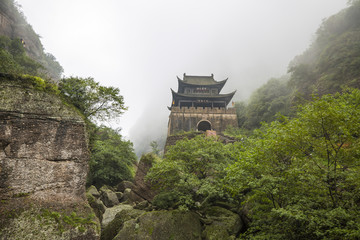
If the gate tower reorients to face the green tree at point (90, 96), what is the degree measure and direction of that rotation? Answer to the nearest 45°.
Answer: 0° — it already faces it

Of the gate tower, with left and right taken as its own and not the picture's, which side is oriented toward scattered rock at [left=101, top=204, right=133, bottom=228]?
front

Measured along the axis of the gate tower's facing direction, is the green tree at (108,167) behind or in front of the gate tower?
in front

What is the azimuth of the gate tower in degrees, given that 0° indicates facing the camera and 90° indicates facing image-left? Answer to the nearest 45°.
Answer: approximately 0°

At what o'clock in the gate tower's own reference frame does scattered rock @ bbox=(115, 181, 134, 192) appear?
The scattered rock is roughly at 1 o'clock from the gate tower.

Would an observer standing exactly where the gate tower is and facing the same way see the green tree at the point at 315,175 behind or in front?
in front

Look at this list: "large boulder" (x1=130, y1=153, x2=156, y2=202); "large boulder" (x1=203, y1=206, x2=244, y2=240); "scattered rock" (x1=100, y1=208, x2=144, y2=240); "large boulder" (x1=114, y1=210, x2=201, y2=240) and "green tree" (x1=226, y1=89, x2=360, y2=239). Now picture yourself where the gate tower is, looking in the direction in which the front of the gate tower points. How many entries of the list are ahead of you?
5

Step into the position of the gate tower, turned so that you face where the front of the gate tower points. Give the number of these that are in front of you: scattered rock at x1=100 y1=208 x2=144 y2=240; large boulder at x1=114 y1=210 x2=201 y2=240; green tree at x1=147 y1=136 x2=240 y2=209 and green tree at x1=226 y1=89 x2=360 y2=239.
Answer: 4

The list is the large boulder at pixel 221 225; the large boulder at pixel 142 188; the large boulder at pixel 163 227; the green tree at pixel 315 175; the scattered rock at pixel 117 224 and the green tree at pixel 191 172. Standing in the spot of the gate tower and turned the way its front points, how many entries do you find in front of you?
6

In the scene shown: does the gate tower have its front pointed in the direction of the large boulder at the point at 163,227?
yes

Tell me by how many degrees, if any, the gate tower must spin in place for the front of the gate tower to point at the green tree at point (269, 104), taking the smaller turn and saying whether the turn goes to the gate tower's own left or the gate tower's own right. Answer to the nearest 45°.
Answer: approximately 90° to the gate tower's own left
